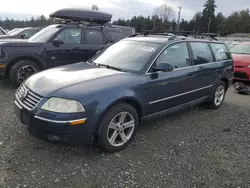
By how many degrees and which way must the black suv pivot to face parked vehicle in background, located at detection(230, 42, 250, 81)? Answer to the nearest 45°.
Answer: approximately 135° to its left

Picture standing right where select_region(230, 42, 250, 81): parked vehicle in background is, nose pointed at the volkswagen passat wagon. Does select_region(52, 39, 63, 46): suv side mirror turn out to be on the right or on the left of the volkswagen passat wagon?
right

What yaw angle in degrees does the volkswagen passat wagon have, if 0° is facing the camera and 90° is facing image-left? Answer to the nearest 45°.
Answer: approximately 45°

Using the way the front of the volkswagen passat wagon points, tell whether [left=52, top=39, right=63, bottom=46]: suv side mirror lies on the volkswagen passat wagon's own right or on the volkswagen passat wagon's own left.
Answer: on the volkswagen passat wagon's own right

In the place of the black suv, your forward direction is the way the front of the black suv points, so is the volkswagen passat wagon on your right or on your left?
on your left

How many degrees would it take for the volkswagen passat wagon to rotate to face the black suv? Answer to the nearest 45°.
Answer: approximately 90° to its right

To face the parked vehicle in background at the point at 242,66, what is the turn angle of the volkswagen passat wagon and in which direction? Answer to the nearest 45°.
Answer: approximately 180°

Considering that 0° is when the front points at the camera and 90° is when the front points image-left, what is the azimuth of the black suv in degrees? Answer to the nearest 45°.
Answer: approximately 45°

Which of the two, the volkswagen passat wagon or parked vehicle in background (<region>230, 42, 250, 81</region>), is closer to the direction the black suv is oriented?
the volkswagen passat wagon
